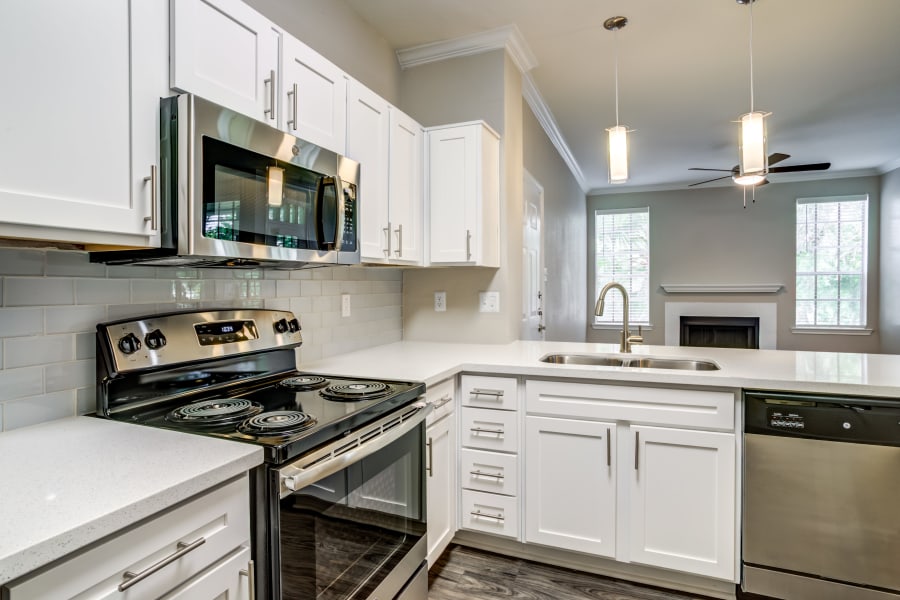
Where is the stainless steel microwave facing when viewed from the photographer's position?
facing the viewer and to the right of the viewer

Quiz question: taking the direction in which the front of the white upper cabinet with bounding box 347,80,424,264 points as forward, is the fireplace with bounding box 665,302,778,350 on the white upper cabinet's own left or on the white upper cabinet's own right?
on the white upper cabinet's own left

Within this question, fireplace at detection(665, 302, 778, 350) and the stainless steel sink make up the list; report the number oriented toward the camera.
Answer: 2

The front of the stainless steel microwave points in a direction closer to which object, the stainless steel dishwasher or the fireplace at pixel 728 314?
the stainless steel dishwasher

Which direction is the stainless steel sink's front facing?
toward the camera

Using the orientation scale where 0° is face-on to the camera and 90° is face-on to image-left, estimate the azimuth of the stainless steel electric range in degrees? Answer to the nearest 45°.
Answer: approximately 315°

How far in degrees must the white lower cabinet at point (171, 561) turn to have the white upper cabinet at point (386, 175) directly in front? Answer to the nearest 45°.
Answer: approximately 90° to its left

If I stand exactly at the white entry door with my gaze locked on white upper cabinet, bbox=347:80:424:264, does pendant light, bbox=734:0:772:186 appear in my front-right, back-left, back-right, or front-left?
front-left

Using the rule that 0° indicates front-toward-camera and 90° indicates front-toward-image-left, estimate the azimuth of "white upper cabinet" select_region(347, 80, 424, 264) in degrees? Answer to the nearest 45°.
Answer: approximately 315°

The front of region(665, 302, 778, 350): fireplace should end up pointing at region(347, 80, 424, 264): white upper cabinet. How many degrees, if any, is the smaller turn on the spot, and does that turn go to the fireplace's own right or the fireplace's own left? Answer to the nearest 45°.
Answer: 0° — it already faces it

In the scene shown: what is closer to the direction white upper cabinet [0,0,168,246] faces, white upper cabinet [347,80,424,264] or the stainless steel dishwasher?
the stainless steel dishwasher

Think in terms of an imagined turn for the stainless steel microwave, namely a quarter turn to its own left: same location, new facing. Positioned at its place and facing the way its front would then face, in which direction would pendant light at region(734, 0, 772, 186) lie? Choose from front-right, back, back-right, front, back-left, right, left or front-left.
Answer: front-right

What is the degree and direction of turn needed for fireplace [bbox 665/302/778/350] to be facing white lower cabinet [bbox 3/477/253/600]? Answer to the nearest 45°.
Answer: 0° — it already faces it
